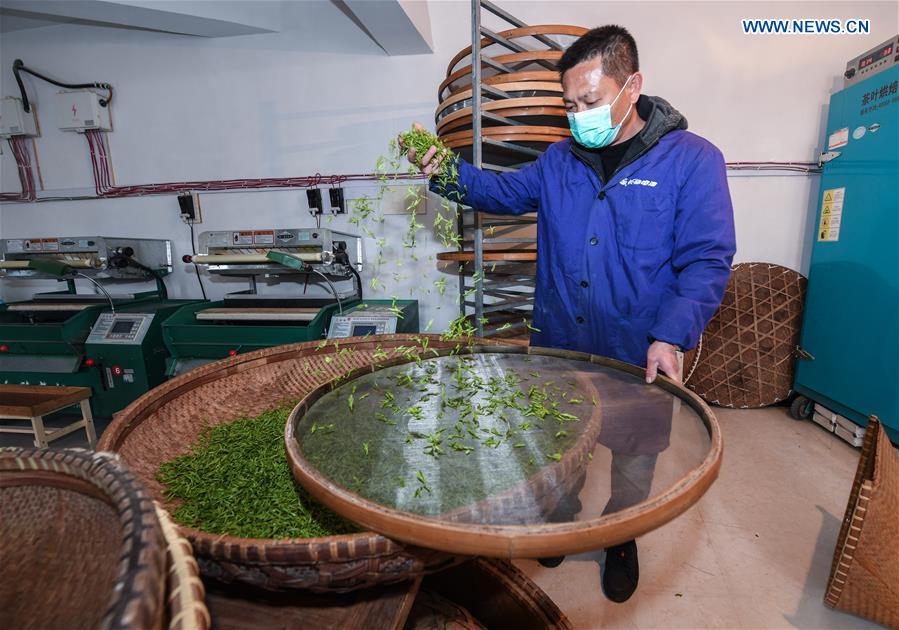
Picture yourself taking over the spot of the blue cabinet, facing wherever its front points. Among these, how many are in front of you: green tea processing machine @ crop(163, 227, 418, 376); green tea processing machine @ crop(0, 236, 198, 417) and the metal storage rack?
3

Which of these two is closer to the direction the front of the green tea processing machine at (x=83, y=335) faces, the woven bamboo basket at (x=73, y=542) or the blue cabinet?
the woven bamboo basket

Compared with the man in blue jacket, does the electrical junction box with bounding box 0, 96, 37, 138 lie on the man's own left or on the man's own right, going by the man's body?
on the man's own right

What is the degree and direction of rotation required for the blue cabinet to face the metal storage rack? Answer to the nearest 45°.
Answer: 0° — it already faces it

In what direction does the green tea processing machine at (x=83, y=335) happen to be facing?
toward the camera

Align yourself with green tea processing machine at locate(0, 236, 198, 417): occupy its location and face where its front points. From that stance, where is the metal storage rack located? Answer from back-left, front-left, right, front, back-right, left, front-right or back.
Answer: front-left

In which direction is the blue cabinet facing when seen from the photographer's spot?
facing the viewer and to the left of the viewer

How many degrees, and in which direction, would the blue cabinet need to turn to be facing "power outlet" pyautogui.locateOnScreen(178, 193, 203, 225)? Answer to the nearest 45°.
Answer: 0° — it already faces it

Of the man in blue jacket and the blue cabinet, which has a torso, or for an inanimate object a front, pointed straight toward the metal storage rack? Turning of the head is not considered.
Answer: the blue cabinet

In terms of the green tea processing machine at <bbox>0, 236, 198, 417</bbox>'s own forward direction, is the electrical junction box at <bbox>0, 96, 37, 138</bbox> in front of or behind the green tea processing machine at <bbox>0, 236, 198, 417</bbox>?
behind

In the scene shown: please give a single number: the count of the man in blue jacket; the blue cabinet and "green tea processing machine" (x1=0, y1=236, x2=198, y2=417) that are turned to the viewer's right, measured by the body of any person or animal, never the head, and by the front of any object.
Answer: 0

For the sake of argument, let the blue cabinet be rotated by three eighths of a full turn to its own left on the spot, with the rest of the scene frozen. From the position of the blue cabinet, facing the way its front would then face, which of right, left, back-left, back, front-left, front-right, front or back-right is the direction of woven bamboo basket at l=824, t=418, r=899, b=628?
right

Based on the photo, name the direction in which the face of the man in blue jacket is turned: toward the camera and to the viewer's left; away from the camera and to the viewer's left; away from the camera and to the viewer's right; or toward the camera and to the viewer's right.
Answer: toward the camera and to the viewer's left

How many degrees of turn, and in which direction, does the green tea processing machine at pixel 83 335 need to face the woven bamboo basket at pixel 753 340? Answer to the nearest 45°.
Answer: approximately 45° to its left
